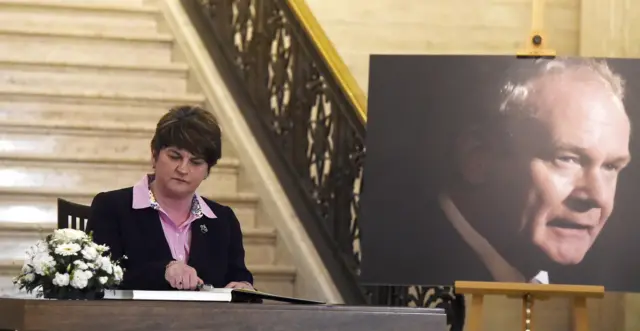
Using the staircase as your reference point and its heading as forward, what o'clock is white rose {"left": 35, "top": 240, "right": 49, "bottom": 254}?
The white rose is roughly at 12 o'clock from the staircase.

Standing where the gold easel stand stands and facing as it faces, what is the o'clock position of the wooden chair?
The wooden chair is roughly at 2 o'clock from the gold easel stand.

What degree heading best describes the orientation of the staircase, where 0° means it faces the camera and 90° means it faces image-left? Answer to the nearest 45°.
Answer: approximately 0°

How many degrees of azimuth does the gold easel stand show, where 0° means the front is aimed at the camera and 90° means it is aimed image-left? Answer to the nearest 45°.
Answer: approximately 0°

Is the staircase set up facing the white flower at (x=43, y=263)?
yes

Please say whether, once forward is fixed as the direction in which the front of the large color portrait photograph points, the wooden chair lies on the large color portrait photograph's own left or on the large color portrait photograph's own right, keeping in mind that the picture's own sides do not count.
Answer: on the large color portrait photograph's own right

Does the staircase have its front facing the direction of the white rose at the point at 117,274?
yes
